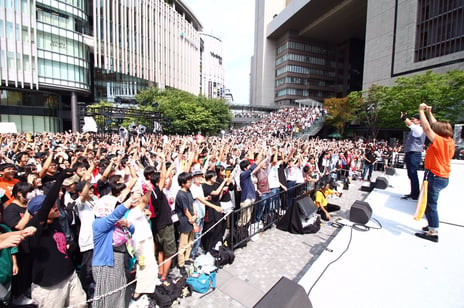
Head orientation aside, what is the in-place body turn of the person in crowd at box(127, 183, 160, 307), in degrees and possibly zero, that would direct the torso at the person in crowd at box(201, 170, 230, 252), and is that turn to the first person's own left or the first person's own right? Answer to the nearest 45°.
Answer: approximately 45° to the first person's own left

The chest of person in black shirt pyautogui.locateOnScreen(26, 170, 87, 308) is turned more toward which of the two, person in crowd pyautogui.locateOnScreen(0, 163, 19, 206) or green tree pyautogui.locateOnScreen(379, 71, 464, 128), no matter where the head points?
the green tree

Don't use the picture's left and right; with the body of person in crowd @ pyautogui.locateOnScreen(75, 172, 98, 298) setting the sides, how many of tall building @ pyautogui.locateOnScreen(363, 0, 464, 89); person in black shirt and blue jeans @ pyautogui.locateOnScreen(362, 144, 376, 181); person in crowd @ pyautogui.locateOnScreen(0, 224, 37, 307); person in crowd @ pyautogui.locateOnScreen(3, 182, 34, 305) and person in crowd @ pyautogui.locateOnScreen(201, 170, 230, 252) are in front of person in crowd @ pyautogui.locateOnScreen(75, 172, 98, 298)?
3

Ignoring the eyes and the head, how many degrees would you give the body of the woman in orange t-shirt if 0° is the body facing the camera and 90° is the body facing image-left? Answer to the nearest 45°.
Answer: approximately 135°

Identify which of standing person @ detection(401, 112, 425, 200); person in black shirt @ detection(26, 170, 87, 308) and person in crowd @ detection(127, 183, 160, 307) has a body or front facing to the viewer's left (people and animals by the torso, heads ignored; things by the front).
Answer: the standing person

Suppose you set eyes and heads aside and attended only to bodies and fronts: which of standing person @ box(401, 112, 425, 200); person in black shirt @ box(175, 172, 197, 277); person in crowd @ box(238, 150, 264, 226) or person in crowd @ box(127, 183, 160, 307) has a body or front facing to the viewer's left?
the standing person

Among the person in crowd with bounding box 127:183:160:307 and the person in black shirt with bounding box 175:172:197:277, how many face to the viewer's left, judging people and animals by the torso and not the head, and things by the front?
0

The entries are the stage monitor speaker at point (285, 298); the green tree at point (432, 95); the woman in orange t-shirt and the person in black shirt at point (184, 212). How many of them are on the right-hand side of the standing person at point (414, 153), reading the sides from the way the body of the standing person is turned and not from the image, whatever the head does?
1

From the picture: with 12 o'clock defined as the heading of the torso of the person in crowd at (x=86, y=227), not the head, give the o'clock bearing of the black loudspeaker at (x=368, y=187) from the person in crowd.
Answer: The black loudspeaker is roughly at 12 o'clock from the person in crowd.

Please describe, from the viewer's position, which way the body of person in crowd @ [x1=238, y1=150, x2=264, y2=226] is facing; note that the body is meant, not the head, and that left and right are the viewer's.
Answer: facing to the right of the viewer

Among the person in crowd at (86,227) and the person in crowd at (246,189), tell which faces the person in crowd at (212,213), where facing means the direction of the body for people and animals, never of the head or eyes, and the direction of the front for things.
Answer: the person in crowd at (86,227)

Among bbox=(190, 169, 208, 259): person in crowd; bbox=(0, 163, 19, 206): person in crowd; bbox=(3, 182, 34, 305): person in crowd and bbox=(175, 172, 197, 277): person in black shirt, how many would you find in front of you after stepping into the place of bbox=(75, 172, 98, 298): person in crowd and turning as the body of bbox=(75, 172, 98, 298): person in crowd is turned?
2

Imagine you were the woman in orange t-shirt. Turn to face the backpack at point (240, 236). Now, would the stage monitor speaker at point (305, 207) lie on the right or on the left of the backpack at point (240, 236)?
right

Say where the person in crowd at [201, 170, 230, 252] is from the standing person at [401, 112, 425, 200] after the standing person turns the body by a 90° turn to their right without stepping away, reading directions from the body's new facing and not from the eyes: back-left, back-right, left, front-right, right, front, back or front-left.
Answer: back-left

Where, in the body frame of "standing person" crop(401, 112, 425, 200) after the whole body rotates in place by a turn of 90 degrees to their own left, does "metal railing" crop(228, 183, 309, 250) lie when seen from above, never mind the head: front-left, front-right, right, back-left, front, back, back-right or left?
front-right

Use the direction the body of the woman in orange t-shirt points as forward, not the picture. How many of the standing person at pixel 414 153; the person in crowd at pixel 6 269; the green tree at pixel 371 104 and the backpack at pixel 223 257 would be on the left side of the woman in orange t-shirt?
2
